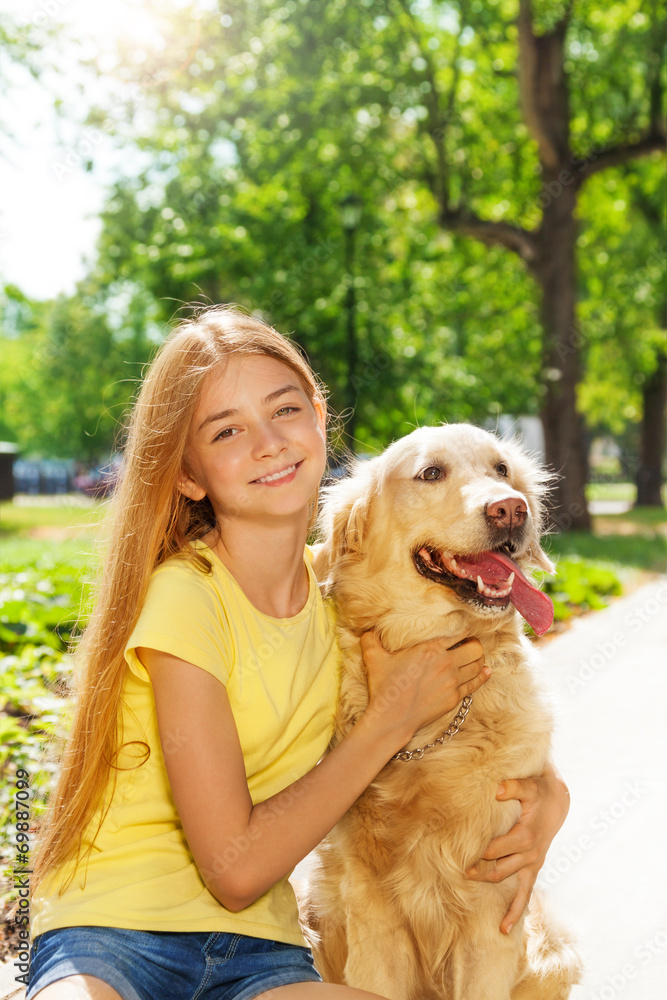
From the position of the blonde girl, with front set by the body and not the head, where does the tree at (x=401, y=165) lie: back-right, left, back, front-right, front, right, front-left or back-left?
back-left

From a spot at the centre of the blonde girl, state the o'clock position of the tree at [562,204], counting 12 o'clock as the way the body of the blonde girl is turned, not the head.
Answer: The tree is roughly at 8 o'clock from the blonde girl.

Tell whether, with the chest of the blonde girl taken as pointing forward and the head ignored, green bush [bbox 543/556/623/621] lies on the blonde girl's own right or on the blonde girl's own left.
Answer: on the blonde girl's own left

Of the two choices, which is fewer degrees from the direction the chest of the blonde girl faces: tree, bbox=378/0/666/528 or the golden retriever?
the golden retriever

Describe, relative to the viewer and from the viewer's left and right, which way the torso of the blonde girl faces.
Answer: facing the viewer and to the right of the viewer

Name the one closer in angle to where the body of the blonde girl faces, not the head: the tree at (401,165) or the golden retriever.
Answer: the golden retriever

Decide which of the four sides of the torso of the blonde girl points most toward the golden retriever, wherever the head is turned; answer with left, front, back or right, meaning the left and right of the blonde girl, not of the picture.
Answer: left
